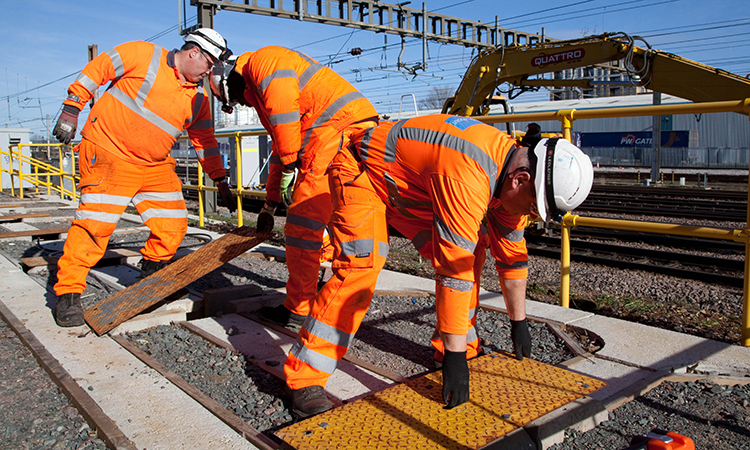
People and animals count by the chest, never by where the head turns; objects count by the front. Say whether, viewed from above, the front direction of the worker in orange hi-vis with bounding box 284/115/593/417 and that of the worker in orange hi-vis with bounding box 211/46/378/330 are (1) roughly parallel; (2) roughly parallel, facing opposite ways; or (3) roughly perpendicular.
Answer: roughly parallel, facing opposite ways

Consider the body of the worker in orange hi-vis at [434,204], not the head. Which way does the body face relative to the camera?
to the viewer's right

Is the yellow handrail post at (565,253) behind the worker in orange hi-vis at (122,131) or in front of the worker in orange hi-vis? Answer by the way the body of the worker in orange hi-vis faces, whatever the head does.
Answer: in front

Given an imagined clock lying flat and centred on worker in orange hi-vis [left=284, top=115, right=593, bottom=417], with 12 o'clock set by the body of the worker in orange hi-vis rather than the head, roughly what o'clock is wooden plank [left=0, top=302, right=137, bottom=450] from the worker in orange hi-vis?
The wooden plank is roughly at 6 o'clock from the worker in orange hi-vis.

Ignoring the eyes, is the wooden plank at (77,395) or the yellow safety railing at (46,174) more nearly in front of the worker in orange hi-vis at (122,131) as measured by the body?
the wooden plank

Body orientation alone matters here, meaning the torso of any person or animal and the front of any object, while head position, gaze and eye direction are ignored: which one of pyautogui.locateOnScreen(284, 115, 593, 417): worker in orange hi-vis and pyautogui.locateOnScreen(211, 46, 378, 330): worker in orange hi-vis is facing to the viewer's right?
pyautogui.locateOnScreen(284, 115, 593, 417): worker in orange hi-vis

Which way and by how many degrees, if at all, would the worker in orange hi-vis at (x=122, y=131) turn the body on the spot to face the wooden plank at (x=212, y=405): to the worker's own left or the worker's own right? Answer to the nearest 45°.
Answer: approximately 45° to the worker's own right

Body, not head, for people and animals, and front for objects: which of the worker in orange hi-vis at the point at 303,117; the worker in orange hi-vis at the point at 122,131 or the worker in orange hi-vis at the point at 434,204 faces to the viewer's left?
the worker in orange hi-vis at the point at 303,117

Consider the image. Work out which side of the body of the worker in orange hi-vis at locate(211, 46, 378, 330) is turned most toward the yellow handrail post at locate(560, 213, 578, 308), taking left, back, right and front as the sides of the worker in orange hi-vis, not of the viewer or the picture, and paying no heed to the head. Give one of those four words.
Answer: back

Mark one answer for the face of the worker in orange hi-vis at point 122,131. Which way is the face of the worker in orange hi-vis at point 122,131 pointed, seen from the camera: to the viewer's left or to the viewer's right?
to the viewer's right

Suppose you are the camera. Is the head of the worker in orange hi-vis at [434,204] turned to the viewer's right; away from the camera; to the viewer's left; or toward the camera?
to the viewer's right

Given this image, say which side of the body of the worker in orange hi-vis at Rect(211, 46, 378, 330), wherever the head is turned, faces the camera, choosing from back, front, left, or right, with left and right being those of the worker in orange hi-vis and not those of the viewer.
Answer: left

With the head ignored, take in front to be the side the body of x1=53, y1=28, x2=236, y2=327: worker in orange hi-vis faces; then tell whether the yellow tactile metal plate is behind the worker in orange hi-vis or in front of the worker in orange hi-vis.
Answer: in front

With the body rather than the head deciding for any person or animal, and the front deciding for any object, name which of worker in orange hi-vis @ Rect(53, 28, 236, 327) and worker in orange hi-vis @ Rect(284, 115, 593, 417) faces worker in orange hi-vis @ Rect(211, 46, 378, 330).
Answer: worker in orange hi-vis @ Rect(53, 28, 236, 327)

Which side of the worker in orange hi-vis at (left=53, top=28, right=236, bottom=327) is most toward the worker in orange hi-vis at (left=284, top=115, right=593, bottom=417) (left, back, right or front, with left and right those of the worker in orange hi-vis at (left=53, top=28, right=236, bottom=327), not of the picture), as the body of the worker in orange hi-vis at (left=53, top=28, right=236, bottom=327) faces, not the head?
front

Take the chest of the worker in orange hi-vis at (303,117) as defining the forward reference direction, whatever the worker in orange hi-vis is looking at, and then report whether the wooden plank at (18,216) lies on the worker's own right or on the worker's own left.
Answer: on the worker's own right
